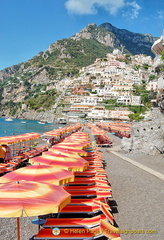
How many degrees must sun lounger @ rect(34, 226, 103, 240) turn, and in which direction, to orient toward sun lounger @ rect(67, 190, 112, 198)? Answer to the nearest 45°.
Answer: approximately 90° to its right

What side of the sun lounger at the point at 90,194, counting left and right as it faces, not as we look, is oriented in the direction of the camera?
left

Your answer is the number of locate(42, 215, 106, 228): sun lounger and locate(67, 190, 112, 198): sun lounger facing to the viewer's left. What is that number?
2

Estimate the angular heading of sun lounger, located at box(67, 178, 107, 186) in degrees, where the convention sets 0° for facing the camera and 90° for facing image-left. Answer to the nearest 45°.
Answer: approximately 90°

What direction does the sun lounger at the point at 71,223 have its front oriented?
to the viewer's left

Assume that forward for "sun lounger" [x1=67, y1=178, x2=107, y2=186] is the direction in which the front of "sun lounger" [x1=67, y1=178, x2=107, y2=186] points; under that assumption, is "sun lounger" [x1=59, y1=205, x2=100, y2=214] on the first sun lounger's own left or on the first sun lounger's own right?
on the first sun lounger's own left

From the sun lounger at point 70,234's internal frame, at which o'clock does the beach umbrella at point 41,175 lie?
The beach umbrella is roughly at 2 o'clock from the sun lounger.

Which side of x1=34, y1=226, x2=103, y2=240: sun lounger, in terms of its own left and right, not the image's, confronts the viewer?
left

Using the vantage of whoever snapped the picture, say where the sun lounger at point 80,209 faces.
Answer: facing to the left of the viewer
